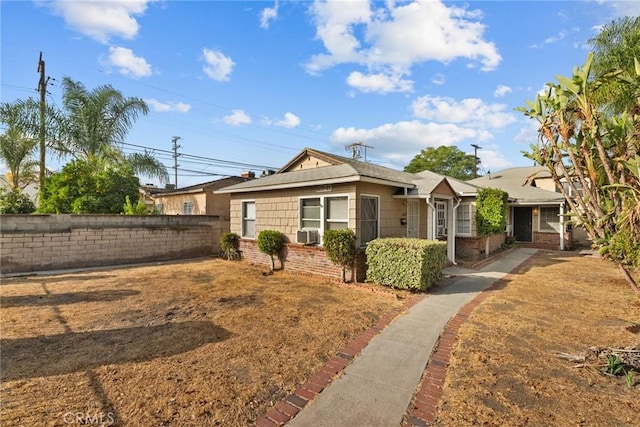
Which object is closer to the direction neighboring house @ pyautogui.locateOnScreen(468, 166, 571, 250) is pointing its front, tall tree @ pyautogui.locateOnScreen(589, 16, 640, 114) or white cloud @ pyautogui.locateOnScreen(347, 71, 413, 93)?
the tall tree

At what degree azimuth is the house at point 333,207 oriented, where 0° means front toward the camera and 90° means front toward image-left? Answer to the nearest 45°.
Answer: approximately 315°

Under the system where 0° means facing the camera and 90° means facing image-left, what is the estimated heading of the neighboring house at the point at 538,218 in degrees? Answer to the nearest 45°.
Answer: approximately 0°

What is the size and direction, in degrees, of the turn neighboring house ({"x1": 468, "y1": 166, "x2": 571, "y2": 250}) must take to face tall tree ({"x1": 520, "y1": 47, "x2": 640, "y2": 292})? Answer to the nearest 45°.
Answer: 0° — it already faces it

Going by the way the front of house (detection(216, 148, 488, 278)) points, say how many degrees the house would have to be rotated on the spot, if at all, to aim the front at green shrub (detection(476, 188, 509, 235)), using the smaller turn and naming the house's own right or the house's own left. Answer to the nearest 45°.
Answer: approximately 90° to the house's own left

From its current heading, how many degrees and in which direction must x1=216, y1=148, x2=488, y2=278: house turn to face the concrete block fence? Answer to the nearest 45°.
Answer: approximately 135° to its right

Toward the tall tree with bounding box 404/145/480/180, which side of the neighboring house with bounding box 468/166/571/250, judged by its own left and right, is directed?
back
